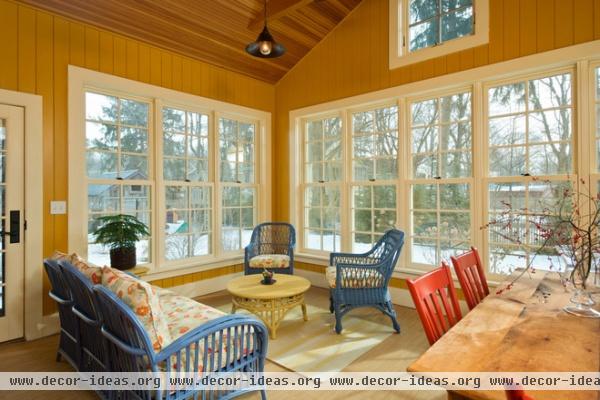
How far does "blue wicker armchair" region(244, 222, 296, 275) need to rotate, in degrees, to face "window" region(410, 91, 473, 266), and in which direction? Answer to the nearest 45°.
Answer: approximately 45° to its left

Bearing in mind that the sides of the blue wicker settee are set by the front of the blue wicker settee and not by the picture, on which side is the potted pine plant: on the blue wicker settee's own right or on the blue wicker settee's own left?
on the blue wicker settee's own left

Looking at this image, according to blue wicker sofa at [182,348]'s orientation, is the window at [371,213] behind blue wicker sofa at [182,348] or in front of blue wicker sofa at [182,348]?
in front

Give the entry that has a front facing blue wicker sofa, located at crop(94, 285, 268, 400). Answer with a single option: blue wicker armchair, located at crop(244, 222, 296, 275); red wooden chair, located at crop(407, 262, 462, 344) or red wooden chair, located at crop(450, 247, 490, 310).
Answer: the blue wicker armchair

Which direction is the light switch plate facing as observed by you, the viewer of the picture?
facing the viewer

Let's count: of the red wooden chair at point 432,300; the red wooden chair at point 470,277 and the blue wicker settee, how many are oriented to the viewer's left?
0

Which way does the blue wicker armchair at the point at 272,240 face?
toward the camera

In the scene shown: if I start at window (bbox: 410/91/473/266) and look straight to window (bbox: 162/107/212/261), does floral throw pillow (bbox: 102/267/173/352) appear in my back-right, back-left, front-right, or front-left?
front-left
